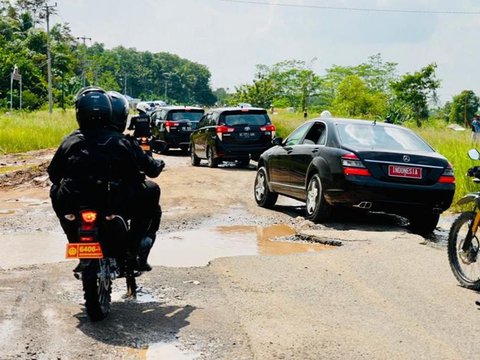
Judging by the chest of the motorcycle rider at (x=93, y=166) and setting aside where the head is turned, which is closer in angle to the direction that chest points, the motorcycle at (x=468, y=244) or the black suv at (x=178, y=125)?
the black suv

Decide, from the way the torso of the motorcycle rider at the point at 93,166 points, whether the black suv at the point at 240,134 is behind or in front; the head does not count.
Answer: in front

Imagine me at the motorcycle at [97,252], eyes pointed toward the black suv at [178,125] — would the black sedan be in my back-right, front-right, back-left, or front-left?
front-right

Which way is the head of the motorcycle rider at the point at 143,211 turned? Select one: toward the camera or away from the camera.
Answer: away from the camera

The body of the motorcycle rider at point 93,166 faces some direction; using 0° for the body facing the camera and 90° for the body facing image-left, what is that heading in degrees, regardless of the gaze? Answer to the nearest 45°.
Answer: approximately 180°

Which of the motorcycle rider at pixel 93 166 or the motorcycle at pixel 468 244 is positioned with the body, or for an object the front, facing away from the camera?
the motorcycle rider

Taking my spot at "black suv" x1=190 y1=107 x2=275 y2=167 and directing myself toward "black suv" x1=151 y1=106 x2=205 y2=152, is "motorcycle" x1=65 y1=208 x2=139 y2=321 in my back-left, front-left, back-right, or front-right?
back-left

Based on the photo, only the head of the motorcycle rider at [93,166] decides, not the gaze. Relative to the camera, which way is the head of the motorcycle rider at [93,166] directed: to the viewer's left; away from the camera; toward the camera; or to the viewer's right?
away from the camera

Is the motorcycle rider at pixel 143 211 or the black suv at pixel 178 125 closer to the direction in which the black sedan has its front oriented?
the black suv

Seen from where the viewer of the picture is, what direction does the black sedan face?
facing away from the viewer and to the left of the viewer
